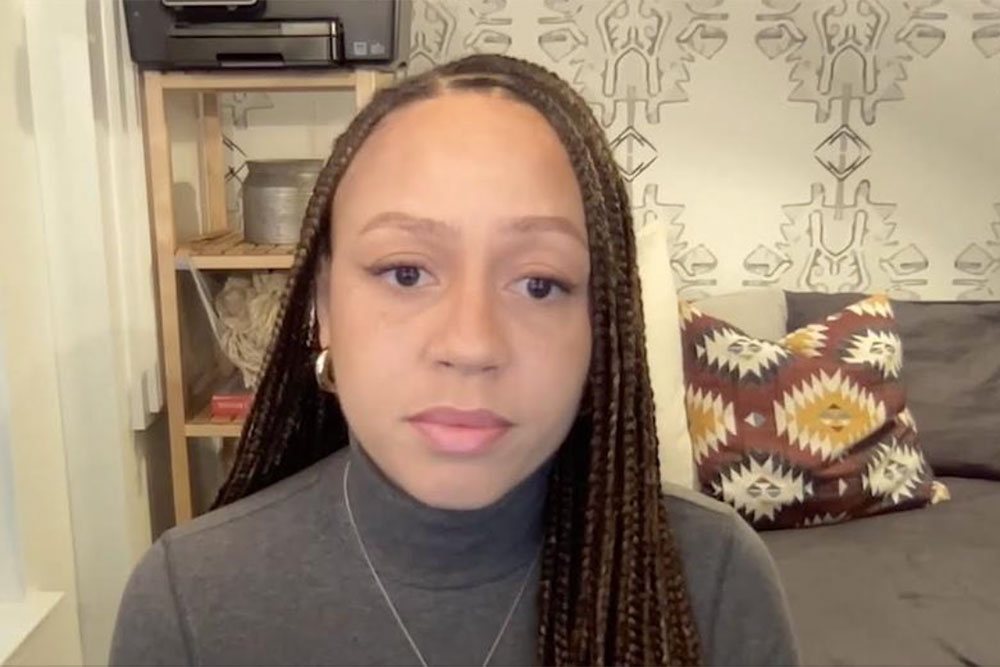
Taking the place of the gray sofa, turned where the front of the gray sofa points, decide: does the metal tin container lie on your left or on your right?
on your right

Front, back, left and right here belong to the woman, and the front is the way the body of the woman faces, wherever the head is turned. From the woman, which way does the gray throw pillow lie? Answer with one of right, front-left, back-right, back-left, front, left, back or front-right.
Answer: back-left

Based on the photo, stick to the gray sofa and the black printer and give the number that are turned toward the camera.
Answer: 2

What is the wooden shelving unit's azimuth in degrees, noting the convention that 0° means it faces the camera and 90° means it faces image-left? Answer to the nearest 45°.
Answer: approximately 0°

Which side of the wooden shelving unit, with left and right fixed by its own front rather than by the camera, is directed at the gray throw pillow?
left

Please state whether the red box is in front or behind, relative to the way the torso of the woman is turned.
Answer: behind

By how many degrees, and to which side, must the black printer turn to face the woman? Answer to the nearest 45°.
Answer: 0° — it already faces them
